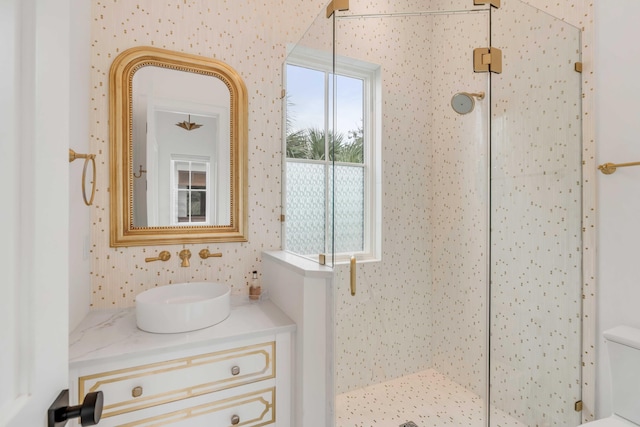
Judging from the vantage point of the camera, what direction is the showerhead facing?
facing the viewer and to the left of the viewer

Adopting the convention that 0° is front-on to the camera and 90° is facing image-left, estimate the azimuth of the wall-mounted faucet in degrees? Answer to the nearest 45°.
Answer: approximately 0°

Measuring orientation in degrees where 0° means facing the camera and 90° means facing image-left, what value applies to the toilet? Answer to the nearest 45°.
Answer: approximately 45°

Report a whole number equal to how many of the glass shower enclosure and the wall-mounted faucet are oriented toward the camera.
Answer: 2

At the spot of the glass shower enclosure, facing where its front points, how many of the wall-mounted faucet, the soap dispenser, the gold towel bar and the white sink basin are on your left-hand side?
1

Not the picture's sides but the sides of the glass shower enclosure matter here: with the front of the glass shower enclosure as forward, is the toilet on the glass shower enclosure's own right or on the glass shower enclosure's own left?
on the glass shower enclosure's own left

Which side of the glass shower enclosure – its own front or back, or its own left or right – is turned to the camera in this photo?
front

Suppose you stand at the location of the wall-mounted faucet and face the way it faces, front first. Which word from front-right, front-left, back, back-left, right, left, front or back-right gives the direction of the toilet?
front-left

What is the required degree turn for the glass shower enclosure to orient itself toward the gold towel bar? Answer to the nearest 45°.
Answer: approximately 90° to its left

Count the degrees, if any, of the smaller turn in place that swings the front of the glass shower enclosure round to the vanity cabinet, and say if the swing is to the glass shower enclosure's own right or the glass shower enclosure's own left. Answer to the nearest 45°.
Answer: approximately 45° to the glass shower enclosure's own right

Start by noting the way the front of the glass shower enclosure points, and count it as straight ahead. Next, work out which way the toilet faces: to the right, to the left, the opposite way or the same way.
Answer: to the right
